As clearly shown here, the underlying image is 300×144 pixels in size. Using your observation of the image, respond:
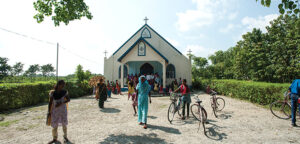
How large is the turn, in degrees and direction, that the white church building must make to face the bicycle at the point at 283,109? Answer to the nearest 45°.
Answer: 0° — it already faces it

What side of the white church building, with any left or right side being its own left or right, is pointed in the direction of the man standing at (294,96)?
front

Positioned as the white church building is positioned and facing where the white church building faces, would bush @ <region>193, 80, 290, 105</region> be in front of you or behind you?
in front
